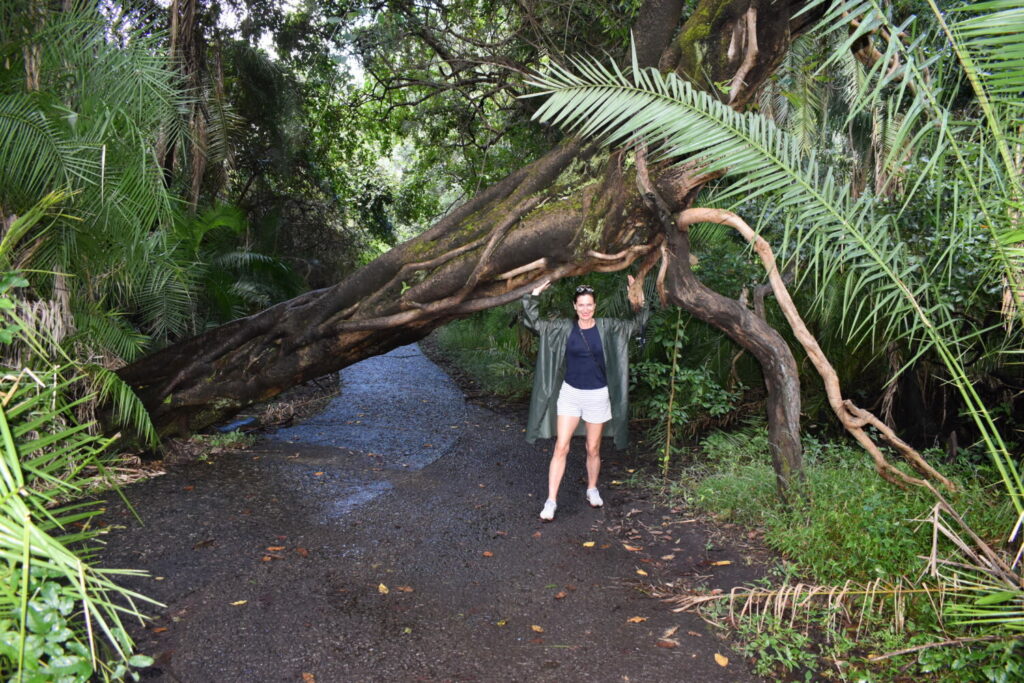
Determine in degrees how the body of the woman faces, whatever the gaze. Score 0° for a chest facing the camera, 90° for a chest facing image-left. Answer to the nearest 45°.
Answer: approximately 0°
